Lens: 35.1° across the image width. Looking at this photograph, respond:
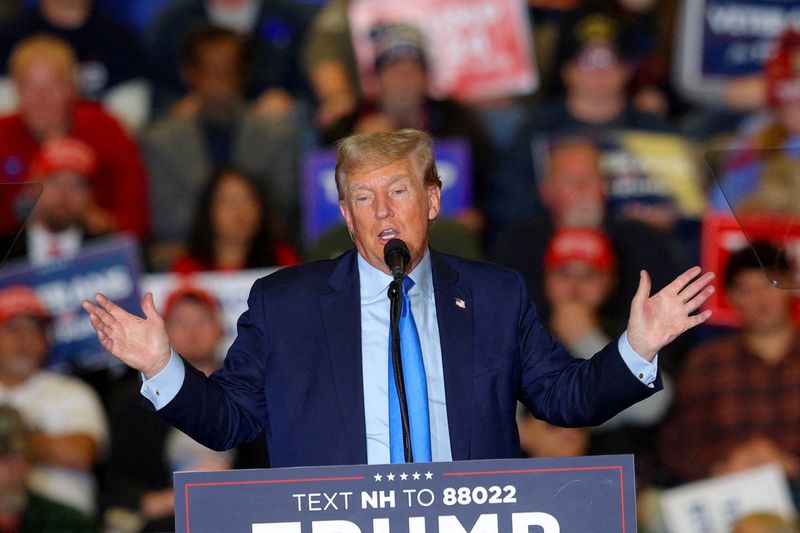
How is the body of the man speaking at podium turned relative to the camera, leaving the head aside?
toward the camera

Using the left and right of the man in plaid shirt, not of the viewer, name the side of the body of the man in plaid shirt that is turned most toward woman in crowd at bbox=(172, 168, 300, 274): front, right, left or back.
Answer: right

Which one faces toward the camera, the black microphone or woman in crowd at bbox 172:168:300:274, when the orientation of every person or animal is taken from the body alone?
the woman in crowd

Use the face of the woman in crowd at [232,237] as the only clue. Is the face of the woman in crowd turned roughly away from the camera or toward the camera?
toward the camera

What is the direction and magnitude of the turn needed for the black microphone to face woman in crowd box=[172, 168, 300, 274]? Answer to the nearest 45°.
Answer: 0° — it already faces them

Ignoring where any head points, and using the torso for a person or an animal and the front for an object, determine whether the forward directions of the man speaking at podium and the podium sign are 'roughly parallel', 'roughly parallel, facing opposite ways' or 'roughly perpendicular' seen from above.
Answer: roughly parallel

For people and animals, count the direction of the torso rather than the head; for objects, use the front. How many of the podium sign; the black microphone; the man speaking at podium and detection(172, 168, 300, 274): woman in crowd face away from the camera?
1

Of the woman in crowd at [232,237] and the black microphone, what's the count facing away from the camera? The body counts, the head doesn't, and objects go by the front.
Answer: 1

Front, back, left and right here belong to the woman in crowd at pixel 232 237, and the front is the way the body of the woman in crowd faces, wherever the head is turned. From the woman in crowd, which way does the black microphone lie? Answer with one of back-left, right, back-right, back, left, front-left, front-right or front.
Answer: front

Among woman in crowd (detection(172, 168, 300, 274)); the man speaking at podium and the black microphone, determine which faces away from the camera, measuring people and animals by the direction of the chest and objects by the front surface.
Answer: the black microphone

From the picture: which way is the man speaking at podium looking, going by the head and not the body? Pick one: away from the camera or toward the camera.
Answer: toward the camera

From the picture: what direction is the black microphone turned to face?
away from the camera

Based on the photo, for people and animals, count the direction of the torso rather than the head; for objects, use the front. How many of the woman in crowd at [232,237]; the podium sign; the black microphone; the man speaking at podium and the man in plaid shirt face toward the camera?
4

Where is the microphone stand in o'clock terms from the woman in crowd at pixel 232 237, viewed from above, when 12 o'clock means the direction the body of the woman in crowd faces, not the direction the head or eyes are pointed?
The microphone stand is roughly at 12 o'clock from the woman in crowd.

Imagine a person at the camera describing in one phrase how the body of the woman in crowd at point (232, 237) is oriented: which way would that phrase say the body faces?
toward the camera

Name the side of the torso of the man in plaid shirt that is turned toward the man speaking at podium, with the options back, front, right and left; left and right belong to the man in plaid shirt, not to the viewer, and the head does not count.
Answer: front

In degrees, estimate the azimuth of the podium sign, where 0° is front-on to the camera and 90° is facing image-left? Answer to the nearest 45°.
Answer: approximately 0°

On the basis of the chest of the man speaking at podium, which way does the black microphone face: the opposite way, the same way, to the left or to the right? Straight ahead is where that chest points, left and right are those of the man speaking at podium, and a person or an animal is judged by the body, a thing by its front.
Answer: the opposite way

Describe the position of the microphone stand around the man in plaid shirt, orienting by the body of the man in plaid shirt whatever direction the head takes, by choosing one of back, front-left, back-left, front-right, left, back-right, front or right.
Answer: front

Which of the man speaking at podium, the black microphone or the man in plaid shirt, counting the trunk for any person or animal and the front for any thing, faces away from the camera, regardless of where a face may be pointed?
the black microphone
